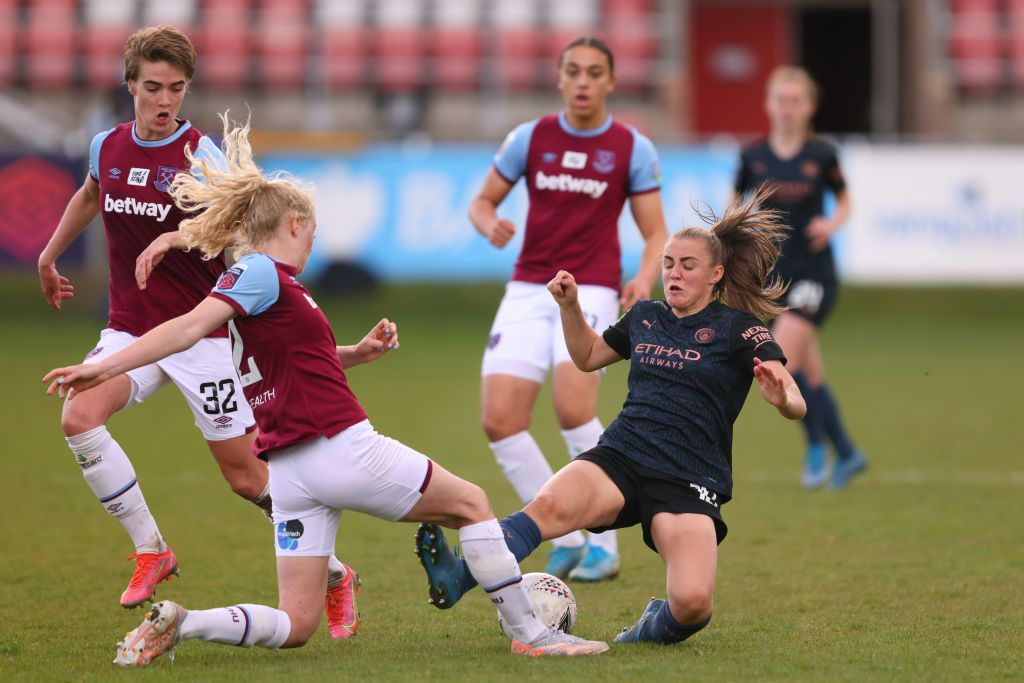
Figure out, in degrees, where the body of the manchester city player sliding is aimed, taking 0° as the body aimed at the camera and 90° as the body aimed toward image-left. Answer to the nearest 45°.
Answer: approximately 45°

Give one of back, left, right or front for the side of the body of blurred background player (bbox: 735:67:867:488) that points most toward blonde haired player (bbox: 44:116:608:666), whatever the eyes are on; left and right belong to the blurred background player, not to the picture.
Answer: front

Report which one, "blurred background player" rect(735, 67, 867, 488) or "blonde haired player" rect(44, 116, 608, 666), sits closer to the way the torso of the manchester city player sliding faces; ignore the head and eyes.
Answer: the blonde haired player

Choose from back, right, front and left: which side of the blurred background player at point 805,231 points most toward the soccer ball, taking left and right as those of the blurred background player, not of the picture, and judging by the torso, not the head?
front

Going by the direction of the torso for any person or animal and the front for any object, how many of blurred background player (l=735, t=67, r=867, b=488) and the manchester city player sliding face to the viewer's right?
0

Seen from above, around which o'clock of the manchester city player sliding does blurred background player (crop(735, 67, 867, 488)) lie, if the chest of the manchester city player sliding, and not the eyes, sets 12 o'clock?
The blurred background player is roughly at 5 o'clock from the manchester city player sliding.

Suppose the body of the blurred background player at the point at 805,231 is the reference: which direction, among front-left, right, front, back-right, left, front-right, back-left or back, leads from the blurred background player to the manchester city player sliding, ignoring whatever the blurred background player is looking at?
front

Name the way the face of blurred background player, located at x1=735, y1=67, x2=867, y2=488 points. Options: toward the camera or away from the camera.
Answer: toward the camera

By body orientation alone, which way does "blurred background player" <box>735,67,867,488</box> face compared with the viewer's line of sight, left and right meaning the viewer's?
facing the viewer

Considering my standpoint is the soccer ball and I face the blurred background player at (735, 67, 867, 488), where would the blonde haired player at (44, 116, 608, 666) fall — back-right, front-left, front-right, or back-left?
back-left

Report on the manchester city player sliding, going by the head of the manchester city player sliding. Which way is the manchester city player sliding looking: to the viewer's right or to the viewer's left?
to the viewer's left
